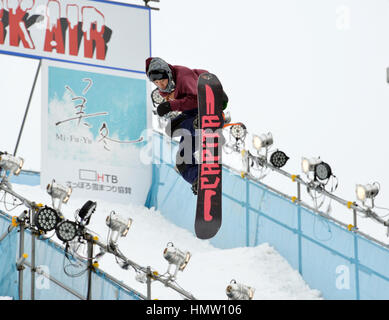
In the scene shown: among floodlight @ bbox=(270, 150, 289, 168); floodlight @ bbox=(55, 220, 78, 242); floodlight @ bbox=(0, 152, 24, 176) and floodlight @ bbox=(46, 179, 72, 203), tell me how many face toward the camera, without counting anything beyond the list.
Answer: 2

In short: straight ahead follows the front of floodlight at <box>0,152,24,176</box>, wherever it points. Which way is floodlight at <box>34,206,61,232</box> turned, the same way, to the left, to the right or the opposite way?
to the right

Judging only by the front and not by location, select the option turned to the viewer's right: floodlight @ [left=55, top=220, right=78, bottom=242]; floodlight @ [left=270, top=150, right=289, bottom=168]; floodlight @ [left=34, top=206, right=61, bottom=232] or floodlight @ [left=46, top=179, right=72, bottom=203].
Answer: floodlight @ [left=46, top=179, right=72, bottom=203]

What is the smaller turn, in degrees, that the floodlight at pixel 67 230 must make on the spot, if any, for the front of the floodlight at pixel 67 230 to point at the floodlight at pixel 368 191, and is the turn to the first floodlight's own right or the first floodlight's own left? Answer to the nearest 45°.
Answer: approximately 135° to the first floodlight's own left

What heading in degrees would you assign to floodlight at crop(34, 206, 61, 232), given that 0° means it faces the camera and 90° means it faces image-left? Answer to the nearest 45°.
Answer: approximately 0°

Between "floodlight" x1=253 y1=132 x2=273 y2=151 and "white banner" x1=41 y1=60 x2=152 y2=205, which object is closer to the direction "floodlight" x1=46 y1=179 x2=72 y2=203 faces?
the floodlight

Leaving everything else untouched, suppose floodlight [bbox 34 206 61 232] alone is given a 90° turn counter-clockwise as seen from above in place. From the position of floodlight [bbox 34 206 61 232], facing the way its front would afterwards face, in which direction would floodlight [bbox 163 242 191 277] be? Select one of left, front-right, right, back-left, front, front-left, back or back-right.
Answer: front
